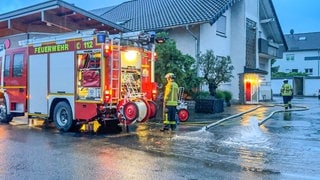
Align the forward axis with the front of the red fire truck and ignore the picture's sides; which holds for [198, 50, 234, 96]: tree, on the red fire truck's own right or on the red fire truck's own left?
on the red fire truck's own right

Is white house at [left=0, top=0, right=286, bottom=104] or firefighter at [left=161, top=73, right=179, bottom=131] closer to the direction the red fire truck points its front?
the white house

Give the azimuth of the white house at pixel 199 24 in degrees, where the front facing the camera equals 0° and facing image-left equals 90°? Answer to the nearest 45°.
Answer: approximately 315°

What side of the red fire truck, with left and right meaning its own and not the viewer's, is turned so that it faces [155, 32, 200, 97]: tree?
right

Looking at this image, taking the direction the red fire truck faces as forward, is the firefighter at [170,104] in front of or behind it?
behind

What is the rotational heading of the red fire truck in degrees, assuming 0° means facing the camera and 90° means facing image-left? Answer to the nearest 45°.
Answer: approximately 135°

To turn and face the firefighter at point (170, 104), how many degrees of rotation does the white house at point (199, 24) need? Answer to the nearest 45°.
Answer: approximately 45° to its right

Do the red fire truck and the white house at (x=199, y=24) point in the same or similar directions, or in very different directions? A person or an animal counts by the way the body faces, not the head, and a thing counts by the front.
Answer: very different directions
